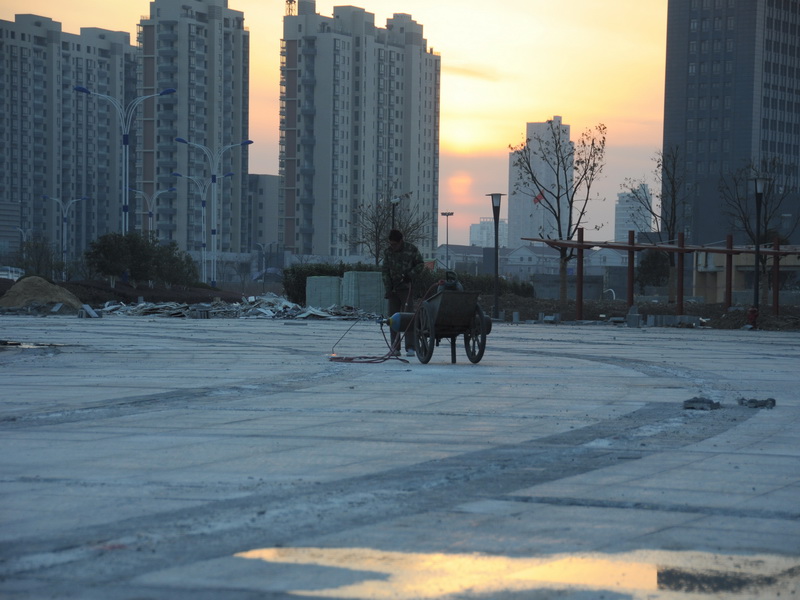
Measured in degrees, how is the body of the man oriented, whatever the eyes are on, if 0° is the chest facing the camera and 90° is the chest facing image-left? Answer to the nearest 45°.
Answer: approximately 45°

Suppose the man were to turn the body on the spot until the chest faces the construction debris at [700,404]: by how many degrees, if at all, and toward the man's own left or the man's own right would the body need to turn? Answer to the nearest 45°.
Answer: approximately 90° to the man's own left

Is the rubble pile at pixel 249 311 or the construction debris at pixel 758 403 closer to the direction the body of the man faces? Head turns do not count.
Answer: the construction debris

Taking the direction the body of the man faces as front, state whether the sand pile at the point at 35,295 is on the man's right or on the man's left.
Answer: on the man's right

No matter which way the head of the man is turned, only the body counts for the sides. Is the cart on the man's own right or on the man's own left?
on the man's own left

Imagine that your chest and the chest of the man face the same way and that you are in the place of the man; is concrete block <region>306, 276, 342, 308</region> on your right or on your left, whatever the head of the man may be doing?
on your right

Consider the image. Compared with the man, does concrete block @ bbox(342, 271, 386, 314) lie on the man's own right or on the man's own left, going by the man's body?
on the man's own right

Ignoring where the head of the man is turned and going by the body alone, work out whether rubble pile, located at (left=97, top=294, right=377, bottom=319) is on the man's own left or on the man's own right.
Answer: on the man's own right
